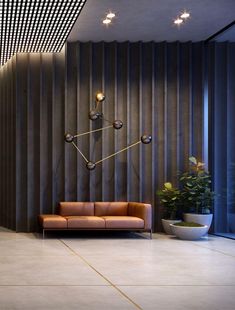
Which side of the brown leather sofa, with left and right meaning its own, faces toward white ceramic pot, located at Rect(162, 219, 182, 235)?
left

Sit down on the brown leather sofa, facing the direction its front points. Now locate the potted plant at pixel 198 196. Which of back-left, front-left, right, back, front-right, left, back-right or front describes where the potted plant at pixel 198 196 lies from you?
left

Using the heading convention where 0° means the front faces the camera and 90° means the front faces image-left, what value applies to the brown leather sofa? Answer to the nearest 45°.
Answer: approximately 0°

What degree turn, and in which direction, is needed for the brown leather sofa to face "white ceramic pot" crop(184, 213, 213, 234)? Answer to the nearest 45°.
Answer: approximately 90° to its left
